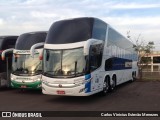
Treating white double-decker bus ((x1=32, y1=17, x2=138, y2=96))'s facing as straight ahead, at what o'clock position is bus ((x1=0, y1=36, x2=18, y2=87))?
The bus is roughly at 3 o'clock from the white double-decker bus.

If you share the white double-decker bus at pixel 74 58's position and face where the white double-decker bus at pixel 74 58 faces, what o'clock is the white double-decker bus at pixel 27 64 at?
the white double-decker bus at pixel 27 64 is roughly at 3 o'clock from the white double-decker bus at pixel 74 58.

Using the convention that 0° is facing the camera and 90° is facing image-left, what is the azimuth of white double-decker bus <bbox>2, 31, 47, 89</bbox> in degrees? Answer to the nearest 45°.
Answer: approximately 0°

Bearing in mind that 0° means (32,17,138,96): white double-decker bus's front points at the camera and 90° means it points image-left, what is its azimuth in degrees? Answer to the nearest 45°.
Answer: approximately 45°

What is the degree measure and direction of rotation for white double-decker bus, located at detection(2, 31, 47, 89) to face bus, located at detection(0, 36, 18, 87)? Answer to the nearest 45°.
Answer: approximately 135° to its right
